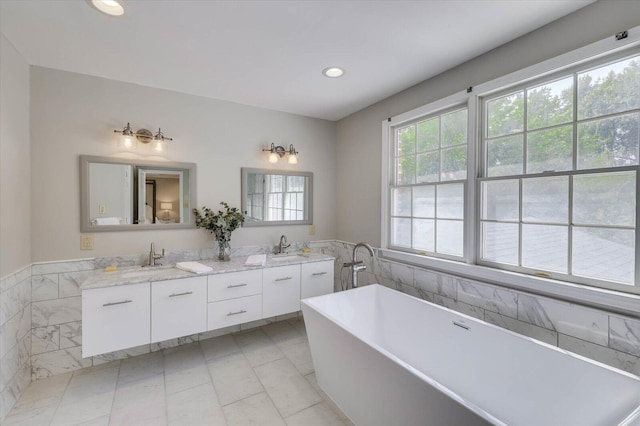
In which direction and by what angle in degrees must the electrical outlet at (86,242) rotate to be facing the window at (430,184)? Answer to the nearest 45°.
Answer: approximately 45° to its left

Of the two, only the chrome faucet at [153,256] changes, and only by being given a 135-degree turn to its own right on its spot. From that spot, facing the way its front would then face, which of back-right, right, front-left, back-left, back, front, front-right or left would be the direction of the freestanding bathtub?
back

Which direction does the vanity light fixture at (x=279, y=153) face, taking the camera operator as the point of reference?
facing the viewer and to the right of the viewer

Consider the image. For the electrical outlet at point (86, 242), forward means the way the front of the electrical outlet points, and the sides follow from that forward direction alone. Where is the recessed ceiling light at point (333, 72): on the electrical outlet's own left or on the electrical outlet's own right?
on the electrical outlet's own left

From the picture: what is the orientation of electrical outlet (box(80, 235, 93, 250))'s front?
toward the camera

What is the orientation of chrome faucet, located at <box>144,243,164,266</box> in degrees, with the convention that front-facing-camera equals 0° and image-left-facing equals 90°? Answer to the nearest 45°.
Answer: approximately 0°

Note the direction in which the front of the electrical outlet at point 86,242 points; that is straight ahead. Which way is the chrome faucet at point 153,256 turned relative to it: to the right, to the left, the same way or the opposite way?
the same way

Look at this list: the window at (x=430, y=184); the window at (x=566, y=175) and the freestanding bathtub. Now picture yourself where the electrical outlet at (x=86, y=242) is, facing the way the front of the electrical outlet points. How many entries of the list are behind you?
0

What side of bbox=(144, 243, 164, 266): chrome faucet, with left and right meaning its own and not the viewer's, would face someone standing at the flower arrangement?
left

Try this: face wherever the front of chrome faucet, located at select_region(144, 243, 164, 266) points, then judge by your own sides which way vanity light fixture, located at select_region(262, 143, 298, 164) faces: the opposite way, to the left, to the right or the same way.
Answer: the same way

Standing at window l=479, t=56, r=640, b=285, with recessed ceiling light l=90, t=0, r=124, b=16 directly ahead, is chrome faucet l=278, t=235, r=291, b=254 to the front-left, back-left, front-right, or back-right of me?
front-right

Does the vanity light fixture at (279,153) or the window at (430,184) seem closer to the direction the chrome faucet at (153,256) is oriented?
the window

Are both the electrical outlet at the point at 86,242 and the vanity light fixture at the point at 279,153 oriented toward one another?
no

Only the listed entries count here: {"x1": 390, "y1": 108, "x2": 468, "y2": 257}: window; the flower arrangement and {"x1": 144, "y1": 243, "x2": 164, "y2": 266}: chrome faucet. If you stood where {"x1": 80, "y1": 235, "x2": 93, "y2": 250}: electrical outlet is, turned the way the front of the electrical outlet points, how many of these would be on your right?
0

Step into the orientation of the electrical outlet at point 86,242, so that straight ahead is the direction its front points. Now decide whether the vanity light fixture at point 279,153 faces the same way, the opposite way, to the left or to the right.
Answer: the same way

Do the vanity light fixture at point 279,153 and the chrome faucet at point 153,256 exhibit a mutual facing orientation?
no
